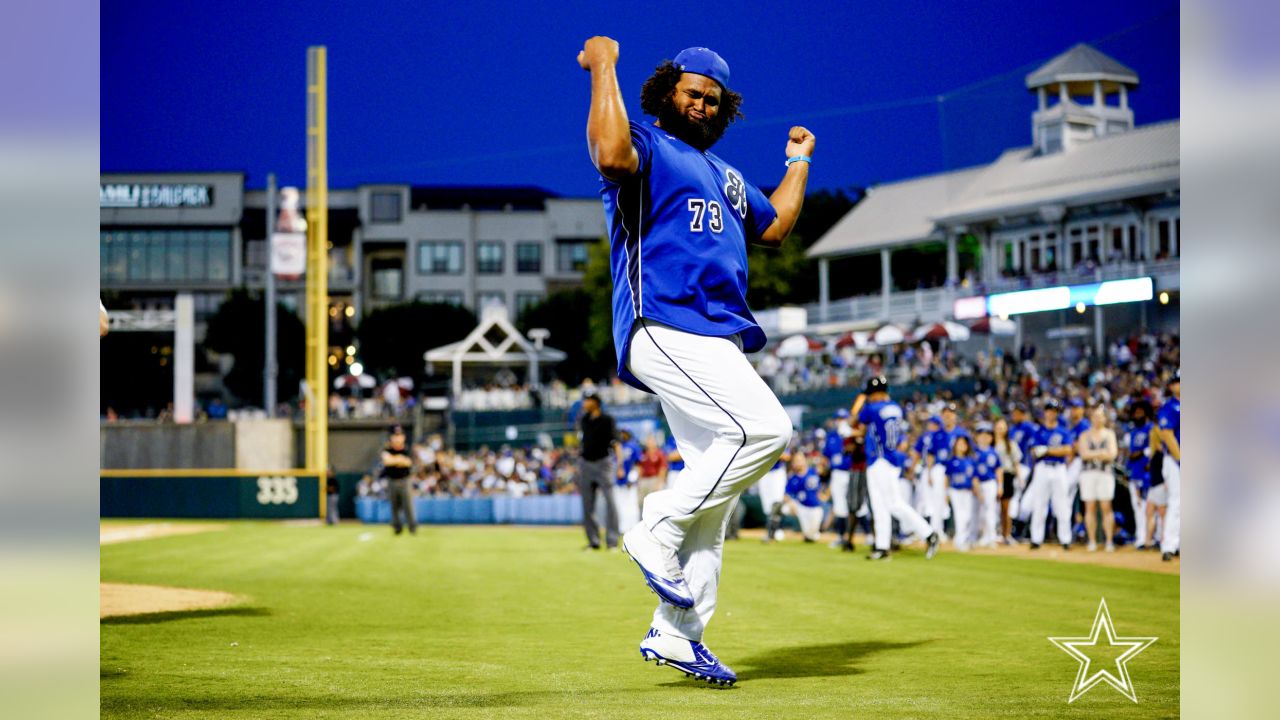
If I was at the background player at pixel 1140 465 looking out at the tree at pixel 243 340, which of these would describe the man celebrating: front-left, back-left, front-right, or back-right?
back-left

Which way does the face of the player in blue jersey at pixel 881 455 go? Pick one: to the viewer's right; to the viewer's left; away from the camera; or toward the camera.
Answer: away from the camera

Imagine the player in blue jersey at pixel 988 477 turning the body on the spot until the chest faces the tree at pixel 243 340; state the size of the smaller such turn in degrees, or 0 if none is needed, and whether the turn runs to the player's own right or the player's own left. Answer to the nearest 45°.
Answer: approximately 135° to the player's own right

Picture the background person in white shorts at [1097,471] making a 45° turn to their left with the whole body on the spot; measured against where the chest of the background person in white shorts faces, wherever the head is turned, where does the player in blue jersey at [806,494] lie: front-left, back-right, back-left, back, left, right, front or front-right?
back

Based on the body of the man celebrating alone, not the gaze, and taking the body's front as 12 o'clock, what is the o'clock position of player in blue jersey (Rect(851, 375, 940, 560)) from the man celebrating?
The player in blue jersey is roughly at 8 o'clock from the man celebrating.
